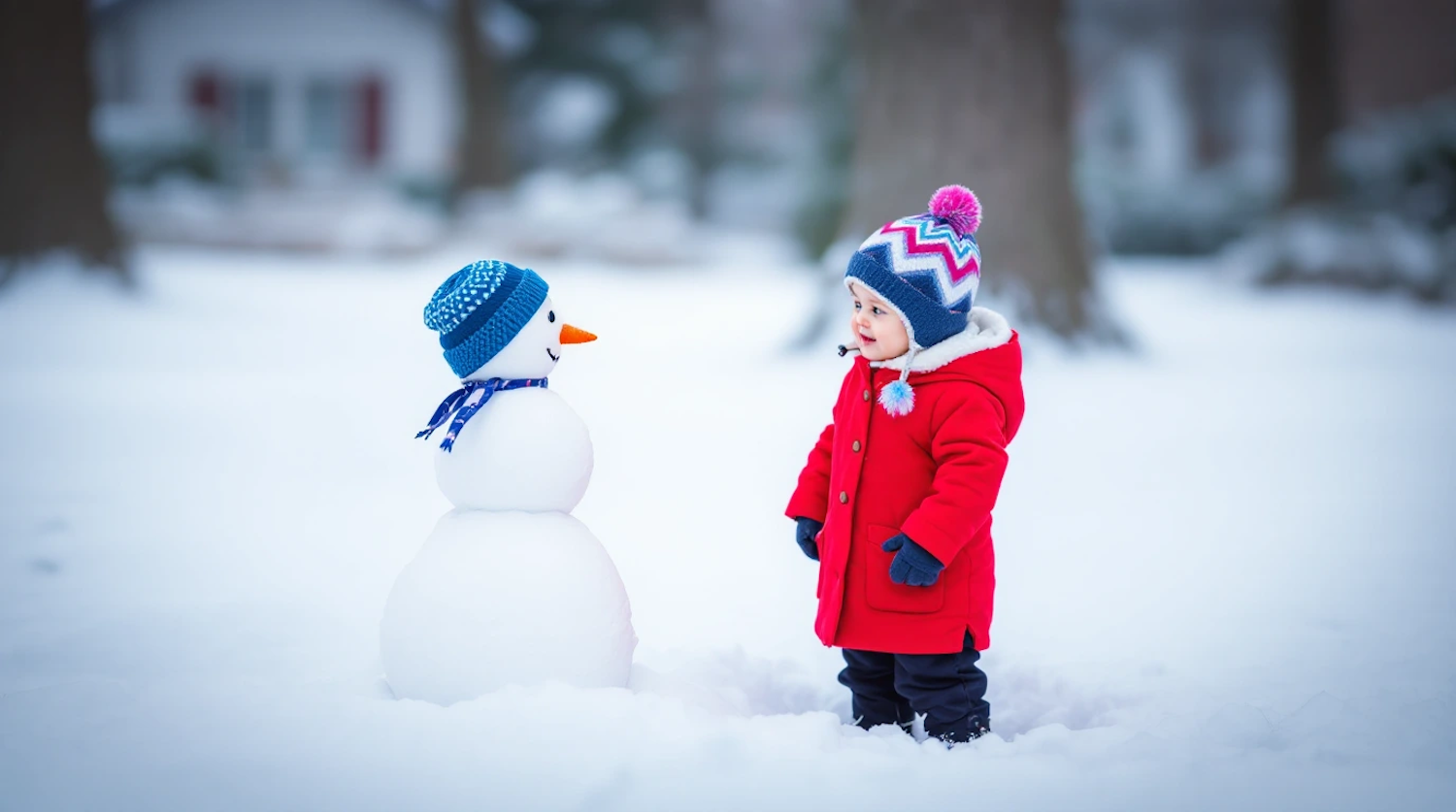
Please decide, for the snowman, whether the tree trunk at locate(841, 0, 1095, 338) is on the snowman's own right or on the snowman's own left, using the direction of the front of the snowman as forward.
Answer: on the snowman's own left

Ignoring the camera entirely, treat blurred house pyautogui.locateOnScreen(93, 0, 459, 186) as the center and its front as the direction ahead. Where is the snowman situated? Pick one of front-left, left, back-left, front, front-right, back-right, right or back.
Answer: front

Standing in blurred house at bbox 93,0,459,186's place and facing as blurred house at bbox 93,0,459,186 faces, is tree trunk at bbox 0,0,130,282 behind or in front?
in front

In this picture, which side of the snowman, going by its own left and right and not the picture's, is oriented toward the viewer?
right

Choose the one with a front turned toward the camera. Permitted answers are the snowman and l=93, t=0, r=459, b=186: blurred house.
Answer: the blurred house

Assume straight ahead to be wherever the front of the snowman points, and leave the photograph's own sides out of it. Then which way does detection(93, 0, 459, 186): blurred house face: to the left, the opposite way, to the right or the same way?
to the right

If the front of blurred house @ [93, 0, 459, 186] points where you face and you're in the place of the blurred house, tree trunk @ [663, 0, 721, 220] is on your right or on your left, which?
on your left

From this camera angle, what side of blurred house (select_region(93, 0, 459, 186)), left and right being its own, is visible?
front

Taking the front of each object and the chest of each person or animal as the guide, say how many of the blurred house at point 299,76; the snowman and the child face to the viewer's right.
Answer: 1

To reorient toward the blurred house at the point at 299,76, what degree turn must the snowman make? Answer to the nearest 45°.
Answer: approximately 90° to its left

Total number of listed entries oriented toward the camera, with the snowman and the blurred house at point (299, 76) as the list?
1

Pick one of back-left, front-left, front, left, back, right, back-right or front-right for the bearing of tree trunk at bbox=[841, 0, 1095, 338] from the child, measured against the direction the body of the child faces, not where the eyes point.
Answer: back-right

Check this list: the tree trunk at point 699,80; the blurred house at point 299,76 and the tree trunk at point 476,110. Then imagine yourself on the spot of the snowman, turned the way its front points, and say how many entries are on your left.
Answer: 3

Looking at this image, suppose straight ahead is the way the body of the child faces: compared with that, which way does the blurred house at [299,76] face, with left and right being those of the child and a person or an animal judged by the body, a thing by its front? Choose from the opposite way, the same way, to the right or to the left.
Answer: to the left

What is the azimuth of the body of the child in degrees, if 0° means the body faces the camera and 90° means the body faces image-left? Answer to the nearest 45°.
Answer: approximately 45°
